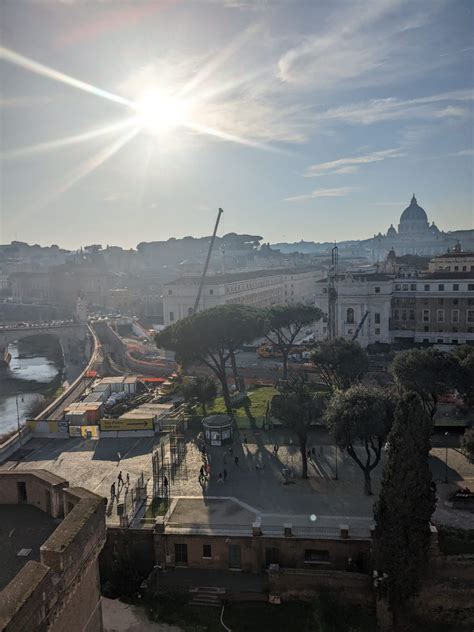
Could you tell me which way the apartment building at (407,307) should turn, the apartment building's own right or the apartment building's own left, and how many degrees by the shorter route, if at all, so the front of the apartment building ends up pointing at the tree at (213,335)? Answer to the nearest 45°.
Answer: approximately 45° to the apartment building's own right

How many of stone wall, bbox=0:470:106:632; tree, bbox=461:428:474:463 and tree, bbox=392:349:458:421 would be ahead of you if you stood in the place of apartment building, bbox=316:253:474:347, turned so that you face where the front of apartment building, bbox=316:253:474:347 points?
3

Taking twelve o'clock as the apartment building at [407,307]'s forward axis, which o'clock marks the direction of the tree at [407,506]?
The tree is roughly at 12 o'clock from the apartment building.

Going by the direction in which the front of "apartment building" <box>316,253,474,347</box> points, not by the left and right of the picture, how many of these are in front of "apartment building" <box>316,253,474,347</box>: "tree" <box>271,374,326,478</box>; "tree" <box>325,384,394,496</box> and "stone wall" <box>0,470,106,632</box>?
3

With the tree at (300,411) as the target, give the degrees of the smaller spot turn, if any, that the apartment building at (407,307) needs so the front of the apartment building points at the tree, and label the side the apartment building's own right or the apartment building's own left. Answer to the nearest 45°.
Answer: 0° — it already faces it

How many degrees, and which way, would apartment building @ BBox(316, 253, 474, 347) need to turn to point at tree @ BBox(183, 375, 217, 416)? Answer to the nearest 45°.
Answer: approximately 45° to its right

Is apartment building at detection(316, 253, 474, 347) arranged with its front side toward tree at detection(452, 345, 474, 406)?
yes

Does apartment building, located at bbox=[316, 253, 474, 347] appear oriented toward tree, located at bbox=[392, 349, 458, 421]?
yes

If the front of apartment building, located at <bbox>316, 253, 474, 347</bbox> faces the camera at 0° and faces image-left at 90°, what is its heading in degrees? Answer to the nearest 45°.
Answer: approximately 0°

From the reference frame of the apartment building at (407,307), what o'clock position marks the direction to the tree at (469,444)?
The tree is roughly at 12 o'clock from the apartment building.

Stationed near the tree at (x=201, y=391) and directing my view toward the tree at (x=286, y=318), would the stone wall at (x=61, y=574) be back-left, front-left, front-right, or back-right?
back-right
